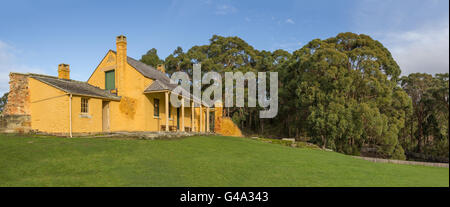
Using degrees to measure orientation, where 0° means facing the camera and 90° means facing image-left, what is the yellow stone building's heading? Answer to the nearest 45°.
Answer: approximately 315°
